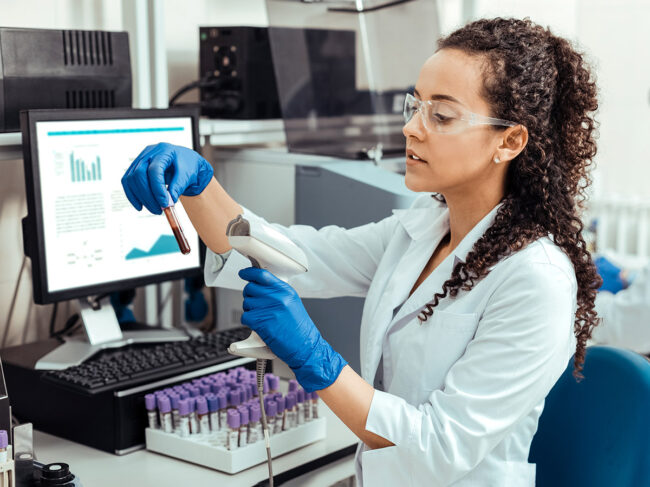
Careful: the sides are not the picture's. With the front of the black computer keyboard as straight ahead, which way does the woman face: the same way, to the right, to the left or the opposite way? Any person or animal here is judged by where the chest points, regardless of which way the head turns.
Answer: to the right

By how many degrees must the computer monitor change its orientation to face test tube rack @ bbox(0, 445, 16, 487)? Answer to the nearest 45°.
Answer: approximately 45° to its right

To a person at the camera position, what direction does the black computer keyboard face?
facing the viewer and to the right of the viewer

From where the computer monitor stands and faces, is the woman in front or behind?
in front

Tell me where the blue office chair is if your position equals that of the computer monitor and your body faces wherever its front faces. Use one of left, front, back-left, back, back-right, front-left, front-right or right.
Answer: front

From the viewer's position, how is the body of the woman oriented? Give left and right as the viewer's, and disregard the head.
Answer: facing the viewer and to the left of the viewer

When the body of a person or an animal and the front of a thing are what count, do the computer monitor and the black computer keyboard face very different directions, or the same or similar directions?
same or similar directions

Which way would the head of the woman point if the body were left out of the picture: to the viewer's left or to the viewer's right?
to the viewer's left

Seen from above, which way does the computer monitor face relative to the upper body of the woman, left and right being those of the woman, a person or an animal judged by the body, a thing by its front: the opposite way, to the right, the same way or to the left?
to the left

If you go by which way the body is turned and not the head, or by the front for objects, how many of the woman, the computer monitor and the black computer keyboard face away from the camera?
0

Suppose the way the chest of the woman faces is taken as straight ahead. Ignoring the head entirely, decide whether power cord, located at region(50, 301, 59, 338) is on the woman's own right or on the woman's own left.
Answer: on the woman's own right

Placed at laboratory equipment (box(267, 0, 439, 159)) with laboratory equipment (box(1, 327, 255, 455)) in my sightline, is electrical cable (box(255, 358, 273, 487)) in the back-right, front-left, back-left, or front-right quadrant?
front-left

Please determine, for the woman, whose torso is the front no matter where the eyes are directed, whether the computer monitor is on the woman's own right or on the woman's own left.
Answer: on the woman's own right

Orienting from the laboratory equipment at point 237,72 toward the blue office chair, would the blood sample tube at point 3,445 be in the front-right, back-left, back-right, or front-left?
front-right
